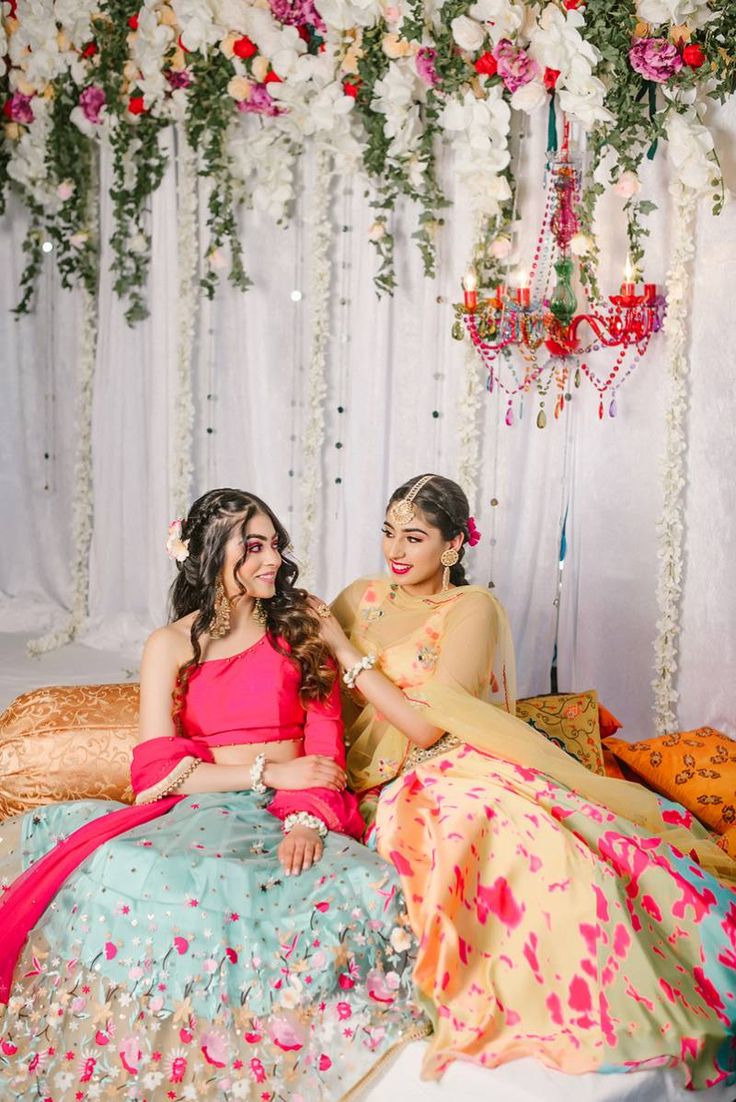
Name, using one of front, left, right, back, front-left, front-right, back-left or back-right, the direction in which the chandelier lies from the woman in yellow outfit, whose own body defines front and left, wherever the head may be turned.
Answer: back-right

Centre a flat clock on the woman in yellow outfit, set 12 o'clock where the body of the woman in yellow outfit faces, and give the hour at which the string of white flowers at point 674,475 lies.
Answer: The string of white flowers is roughly at 5 o'clock from the woman in yellow outfit.

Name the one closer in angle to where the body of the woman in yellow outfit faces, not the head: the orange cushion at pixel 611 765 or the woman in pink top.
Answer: the woman in pink top

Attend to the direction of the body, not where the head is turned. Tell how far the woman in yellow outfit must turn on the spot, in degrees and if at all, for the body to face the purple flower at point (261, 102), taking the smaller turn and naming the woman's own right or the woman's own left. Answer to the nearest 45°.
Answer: approximately 90° to the woman's own right

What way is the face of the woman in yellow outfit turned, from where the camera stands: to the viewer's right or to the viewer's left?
to the viewer's left

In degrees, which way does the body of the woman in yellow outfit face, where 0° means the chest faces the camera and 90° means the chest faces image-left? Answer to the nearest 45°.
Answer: approximately 45°

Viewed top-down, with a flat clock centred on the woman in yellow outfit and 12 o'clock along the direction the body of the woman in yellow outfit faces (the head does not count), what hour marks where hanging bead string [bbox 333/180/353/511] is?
The hanging bead string is roughly at 4 o'clock from the woman in yellow outfit.

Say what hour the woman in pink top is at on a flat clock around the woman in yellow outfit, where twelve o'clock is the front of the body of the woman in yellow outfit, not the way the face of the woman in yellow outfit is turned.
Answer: The woman in pink top is roughly at 1 o'clock from the woman in yellow outfit.
